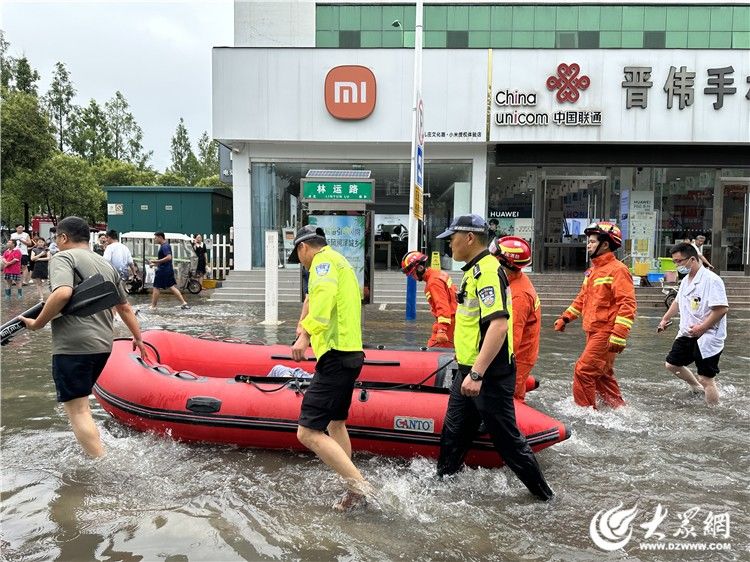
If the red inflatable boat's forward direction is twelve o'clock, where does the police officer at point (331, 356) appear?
The police officer is roughly at 8 o'clock from the red inflatable boat.

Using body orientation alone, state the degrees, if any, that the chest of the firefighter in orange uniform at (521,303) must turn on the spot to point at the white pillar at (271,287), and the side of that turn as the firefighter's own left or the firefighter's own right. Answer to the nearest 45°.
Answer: approximately 45° to the firefighter's own right

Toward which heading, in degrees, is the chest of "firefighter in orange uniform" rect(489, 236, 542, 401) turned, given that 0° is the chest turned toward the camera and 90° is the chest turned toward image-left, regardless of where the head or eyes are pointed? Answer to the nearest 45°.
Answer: approximately 90°

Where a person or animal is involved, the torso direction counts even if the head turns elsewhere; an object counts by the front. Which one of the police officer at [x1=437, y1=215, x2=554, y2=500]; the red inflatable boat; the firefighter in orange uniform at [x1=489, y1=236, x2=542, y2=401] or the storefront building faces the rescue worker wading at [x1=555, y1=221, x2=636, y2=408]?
the storefront building

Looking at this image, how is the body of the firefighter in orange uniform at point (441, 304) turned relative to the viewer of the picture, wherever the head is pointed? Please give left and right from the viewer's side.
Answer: facing to the left of the viewer

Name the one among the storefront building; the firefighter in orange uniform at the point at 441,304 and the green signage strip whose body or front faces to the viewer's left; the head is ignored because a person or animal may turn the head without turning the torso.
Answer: the firefighter in orange uniform

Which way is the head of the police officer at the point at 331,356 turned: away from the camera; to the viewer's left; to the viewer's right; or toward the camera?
to the viewer's left

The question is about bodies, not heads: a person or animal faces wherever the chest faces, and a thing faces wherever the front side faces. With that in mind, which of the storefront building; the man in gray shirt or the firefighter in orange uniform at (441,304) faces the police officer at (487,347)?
the storefront building

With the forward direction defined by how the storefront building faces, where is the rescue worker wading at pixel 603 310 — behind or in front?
in front

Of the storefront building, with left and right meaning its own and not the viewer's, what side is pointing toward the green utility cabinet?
right

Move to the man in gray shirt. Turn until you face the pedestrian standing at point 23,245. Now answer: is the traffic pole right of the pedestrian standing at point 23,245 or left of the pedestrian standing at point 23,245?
right

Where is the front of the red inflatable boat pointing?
to the viewer's left

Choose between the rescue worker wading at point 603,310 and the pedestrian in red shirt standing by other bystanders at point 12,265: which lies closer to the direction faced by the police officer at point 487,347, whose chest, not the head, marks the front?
the pedestrian in red shirt standing by other bystanders

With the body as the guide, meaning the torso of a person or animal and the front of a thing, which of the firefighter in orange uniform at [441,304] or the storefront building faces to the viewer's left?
the firefighter in orange uniform
